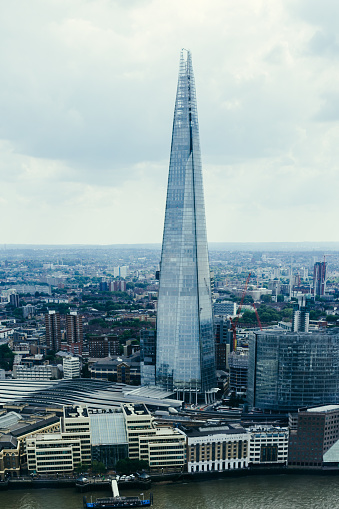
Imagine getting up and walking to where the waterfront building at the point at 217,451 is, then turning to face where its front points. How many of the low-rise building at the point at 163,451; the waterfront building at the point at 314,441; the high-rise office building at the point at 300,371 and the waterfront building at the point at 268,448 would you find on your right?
1

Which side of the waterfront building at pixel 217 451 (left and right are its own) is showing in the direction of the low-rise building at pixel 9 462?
right

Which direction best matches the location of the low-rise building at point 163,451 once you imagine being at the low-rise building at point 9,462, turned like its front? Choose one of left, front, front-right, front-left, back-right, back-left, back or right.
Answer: left

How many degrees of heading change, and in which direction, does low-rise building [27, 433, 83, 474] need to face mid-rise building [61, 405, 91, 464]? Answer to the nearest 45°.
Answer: approximately 135° to its left

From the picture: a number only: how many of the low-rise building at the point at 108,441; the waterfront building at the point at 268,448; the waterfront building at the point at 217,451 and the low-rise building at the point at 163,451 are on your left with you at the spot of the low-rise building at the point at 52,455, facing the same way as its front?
4

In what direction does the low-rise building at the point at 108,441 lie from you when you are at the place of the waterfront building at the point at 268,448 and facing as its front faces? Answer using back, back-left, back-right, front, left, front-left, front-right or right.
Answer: right

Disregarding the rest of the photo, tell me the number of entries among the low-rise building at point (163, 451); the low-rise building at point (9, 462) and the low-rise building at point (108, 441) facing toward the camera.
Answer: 3

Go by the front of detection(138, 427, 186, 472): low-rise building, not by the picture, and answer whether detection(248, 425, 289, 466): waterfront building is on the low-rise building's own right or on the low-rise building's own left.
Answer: on the low-rise building's own left

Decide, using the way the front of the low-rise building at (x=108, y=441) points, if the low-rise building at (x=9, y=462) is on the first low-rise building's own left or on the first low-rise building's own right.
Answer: on the first low-rise building's own right

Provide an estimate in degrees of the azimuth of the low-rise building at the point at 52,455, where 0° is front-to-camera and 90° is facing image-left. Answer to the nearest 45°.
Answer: approximately 0°

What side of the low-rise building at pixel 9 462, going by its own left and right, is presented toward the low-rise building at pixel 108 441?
left

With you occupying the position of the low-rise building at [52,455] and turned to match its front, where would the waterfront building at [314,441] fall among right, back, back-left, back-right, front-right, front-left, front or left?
left
